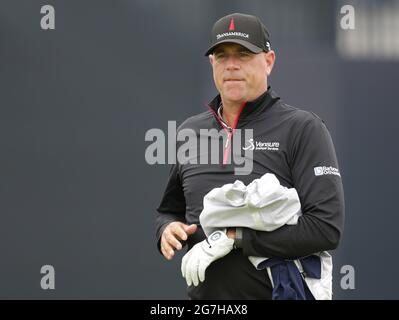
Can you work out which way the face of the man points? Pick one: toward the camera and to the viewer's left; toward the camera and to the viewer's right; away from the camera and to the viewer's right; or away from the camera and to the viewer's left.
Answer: toward the camera and to the viewer's left

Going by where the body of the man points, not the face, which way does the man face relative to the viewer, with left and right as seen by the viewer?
facing the viewer and to the left of the viewer
